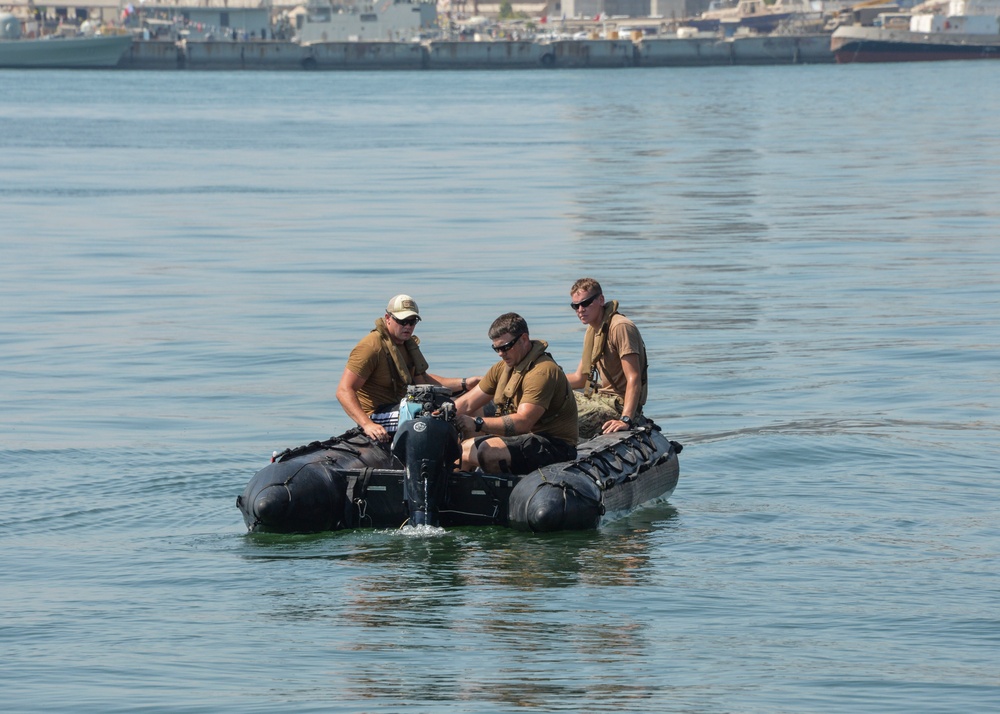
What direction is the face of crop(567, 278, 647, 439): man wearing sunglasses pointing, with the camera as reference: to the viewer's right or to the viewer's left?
to the viewer's left

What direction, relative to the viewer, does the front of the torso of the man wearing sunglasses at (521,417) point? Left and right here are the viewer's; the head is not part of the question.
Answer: facing the viewer and to the left of the viewer

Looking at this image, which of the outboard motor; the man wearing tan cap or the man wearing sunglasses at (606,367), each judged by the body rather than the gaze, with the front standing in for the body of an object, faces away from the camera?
the outboard motor

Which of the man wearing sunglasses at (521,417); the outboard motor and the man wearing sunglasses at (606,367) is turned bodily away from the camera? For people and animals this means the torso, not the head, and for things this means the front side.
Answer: the outboard motor

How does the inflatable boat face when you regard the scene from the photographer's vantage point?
facing away from the viewer and to the right of the viewer

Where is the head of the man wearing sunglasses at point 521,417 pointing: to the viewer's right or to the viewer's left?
to the viewer's left

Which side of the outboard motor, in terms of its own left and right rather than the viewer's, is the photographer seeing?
back

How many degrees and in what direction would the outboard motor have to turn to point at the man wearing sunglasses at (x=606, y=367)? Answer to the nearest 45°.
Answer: approximately 45° to its right

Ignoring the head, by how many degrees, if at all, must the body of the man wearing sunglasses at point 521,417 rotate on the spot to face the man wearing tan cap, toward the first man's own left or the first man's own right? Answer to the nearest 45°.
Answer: approximately 45° to the first man's own right

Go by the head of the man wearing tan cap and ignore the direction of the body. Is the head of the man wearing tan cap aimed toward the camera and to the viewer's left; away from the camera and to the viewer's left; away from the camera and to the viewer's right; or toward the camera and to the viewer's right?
toward the camera and to the viewer's right

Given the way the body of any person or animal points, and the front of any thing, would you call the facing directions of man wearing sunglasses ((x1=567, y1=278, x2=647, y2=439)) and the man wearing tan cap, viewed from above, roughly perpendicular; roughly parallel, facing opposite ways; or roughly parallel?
roughly perpendicular

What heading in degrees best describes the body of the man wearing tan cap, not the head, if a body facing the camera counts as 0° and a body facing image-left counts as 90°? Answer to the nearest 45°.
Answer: approximately 315°

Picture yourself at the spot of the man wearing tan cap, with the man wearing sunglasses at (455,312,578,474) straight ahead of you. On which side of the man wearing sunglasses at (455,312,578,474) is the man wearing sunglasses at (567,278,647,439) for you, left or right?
left

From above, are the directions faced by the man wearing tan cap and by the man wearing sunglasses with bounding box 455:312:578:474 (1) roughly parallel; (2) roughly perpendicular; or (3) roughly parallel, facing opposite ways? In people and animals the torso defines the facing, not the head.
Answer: roughly perpendicular

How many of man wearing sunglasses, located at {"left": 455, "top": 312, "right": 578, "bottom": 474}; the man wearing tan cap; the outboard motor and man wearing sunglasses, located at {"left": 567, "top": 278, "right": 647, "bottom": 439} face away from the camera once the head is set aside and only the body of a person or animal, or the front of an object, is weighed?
1

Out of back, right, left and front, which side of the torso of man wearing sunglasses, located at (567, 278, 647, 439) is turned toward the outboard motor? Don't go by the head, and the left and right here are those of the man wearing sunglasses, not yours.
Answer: front

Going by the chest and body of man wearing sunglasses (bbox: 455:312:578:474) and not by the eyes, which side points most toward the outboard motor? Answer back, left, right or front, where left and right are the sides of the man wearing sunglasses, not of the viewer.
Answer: front
